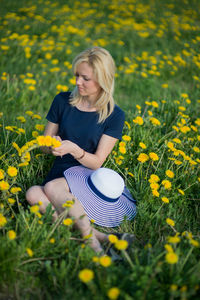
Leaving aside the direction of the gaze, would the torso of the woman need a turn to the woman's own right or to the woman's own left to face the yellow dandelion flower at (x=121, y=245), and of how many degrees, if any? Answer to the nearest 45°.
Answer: approximately 45° to the woman's own left

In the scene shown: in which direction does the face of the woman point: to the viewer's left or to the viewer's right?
to the viewer's left

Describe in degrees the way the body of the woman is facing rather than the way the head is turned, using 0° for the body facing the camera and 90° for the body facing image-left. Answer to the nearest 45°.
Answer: approximately 45°
